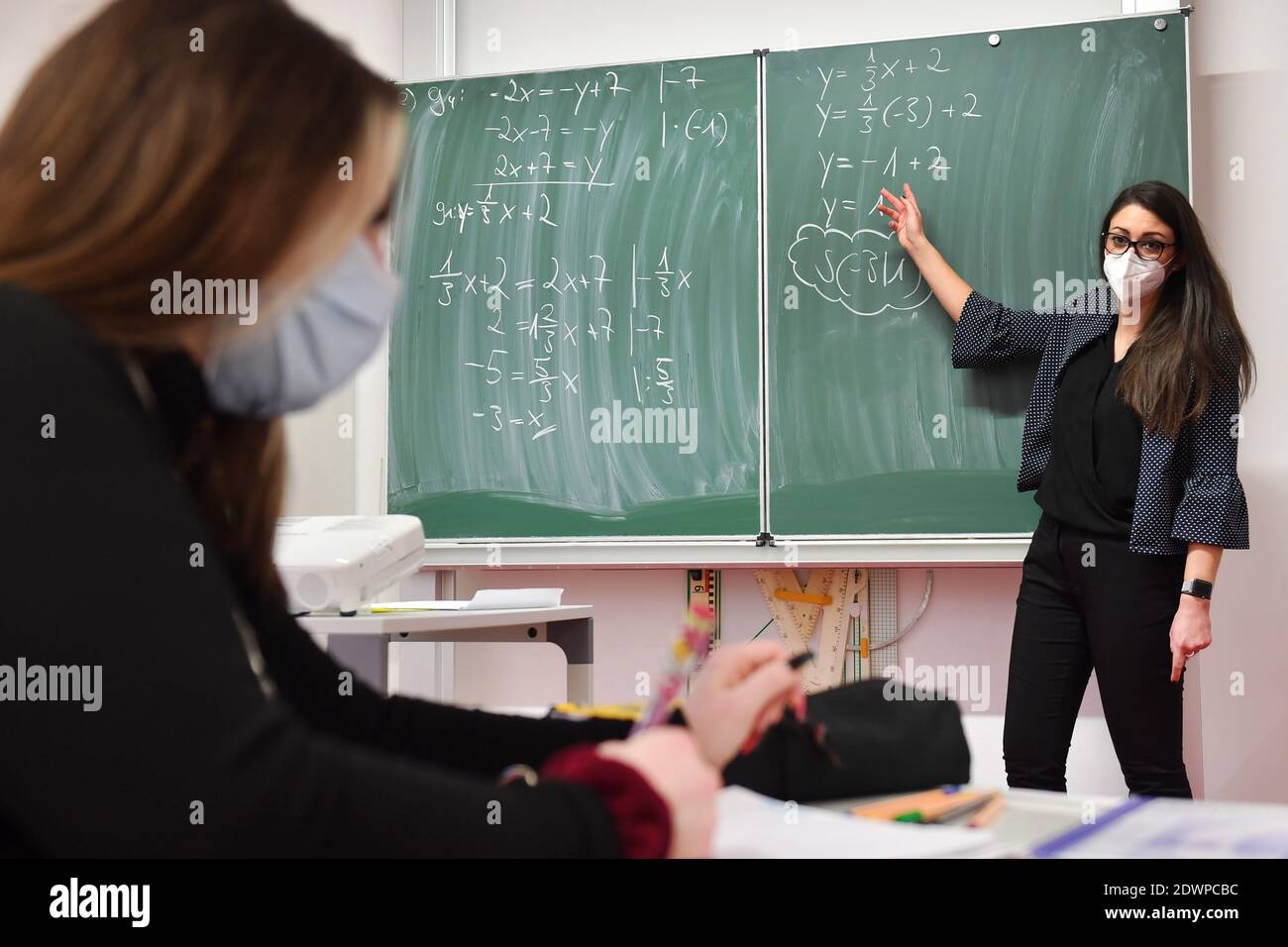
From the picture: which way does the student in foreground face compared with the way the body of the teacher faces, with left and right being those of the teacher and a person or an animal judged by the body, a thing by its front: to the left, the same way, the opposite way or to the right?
the opposite way

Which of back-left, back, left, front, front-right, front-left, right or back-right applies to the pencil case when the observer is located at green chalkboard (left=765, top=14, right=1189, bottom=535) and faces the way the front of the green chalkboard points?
front

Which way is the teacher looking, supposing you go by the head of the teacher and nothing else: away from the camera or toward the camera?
toward the camera

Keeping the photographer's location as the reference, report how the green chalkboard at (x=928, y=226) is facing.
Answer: facing the viewer

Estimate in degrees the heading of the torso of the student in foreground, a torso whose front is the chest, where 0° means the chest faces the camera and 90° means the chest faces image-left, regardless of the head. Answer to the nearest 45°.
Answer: approximately 270°

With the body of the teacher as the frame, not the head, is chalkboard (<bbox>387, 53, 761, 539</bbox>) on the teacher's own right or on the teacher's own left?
on the teacher's own right

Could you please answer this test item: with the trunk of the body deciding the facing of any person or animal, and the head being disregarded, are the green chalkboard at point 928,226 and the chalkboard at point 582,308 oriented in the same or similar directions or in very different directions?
same or similar directions

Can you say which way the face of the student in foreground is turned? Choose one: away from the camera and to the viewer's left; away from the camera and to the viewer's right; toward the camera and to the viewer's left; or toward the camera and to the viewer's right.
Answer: away from the camera and to the viewer's right

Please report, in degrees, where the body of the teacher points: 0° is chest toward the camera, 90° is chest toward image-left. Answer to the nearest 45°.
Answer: approximately 45°

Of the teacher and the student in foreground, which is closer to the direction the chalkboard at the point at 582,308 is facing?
the student in foreground

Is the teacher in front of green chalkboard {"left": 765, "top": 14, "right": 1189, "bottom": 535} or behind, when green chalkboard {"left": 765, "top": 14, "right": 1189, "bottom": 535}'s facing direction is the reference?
in front

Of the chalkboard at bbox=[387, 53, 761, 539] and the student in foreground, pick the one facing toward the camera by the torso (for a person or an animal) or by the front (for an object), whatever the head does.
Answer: the chalkboard

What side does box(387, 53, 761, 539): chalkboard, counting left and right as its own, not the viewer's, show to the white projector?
front

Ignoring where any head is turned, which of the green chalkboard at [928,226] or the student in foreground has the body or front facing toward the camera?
the green chalkboard

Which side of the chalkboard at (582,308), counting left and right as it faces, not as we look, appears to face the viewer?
front
